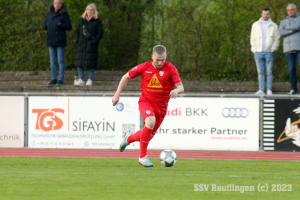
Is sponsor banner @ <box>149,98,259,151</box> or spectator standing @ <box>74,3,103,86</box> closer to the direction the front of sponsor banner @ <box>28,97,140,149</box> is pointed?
the sponsor banner

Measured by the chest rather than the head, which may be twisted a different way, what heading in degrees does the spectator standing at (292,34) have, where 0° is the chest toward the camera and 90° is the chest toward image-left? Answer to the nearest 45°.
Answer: approximately 45°

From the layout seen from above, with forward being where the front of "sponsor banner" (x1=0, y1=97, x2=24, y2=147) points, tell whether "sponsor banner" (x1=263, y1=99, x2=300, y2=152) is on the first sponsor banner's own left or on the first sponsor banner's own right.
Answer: on the first sponsor banner's own left

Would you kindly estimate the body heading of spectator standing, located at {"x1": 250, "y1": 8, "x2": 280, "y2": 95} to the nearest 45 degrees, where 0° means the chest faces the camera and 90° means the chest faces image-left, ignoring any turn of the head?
approximately 0°

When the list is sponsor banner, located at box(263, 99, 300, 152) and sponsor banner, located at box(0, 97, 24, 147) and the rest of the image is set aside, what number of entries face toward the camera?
2

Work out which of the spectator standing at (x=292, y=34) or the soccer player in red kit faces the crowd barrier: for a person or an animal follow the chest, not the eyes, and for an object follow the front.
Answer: the spectator standing

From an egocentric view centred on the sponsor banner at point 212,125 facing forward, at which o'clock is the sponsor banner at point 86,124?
the sponsor banner at point 86,124 is roughly at 3 o'clock from the sponsor banner at point 212,125.

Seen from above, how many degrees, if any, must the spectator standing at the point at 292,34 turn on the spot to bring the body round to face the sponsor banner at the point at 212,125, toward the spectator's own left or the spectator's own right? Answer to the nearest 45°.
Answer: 0° — they already face it

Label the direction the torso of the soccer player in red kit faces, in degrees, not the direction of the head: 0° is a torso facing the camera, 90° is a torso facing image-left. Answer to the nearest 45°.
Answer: approximately 315°

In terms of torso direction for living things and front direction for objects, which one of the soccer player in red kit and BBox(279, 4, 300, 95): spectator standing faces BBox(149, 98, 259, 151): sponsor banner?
the spectator standing

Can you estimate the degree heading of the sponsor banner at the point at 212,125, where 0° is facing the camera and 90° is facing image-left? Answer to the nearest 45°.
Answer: approximately 0°

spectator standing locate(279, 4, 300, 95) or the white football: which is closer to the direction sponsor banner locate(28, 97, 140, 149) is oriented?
the white football
